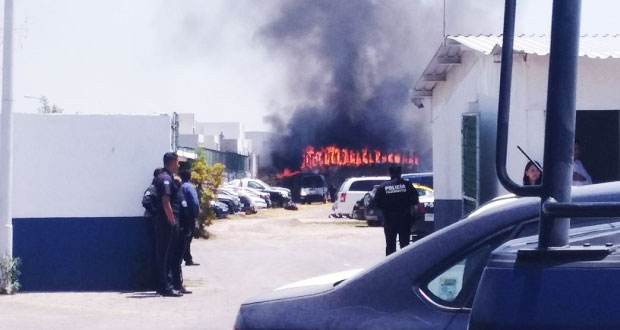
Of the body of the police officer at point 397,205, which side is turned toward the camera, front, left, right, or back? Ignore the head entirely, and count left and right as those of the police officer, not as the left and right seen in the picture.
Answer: back

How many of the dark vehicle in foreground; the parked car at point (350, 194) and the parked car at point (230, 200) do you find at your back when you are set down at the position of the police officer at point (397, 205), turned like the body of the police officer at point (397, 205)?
1

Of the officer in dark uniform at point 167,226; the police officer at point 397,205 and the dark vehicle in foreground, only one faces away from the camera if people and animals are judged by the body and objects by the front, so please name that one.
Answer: the police officer

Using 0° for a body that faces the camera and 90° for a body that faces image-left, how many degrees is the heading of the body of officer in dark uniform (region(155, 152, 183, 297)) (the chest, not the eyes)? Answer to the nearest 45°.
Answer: approximately 270°

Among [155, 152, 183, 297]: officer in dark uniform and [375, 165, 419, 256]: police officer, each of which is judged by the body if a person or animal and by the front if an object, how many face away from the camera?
1

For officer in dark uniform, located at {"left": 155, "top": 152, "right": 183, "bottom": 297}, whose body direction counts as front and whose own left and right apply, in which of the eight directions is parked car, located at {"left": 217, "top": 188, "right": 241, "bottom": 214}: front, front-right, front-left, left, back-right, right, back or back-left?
left

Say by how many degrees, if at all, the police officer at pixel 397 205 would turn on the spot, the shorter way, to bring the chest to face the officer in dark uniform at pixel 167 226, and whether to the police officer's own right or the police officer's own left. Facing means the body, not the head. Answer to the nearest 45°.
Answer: approximately 135° to the police officer's own left

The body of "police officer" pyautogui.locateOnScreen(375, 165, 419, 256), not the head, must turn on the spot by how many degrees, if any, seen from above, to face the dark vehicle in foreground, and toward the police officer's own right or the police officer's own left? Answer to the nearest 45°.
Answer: approximately 180°
